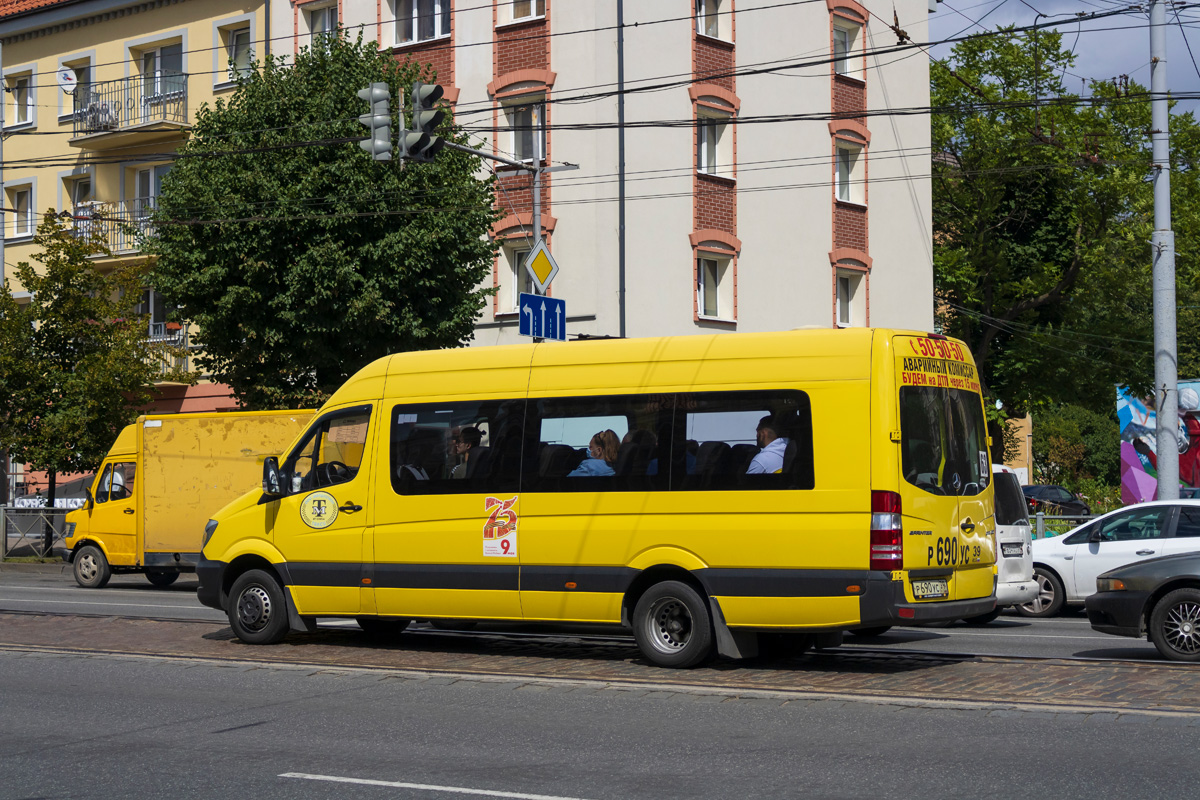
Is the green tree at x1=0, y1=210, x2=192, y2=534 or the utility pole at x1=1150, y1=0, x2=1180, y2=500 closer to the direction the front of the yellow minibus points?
the green tree

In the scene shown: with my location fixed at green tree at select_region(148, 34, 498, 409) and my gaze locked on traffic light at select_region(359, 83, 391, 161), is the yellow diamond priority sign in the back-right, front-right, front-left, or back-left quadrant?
front-left

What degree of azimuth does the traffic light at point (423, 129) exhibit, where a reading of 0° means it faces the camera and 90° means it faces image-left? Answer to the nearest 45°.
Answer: approximately 315°

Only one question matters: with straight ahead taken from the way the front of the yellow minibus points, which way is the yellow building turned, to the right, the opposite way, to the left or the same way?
to the left

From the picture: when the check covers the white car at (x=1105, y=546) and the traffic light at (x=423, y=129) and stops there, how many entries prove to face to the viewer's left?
1

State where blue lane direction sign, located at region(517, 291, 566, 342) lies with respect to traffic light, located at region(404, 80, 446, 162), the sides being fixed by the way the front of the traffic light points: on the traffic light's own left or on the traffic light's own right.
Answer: on the traffic light's own left

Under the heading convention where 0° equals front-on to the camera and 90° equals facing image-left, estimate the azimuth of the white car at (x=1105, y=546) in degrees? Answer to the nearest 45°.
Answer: approximately 90°

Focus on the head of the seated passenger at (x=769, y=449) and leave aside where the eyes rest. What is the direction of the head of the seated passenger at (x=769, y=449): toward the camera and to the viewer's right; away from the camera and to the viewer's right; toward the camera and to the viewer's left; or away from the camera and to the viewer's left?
away from the camera and to the viewer's left

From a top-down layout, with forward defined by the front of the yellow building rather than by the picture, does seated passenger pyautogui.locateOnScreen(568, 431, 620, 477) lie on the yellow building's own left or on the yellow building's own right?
on the yellow building's own left

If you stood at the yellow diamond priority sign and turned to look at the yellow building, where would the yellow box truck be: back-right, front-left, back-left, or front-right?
front-left

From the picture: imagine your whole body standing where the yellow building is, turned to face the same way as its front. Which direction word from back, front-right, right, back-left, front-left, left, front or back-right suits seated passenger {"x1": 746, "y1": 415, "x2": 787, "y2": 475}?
front-left
